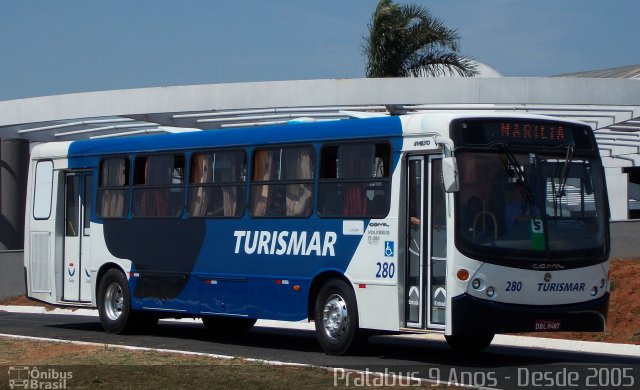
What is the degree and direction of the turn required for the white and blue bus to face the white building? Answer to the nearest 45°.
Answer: approximately 135° to its left

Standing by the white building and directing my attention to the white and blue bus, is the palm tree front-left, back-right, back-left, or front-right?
back-left

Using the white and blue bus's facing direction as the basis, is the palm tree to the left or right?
on its left

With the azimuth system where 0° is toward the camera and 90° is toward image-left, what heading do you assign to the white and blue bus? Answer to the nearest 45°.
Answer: approximately 315°

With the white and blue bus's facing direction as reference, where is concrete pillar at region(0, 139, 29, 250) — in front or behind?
behind
